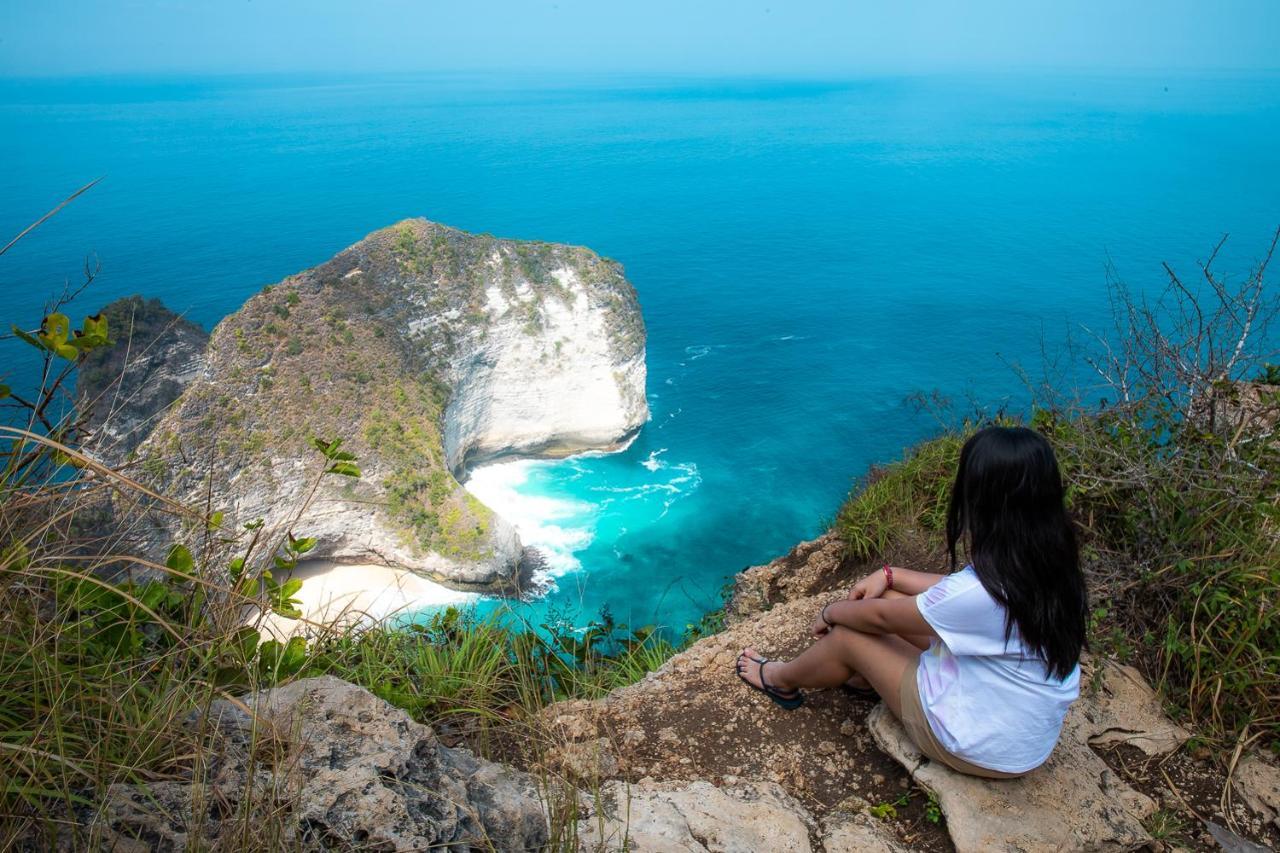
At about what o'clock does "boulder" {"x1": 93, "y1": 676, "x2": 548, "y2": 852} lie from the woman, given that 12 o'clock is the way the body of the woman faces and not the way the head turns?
The boulder is roughly at 9 o'clock from the woman.

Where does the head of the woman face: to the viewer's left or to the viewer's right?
to the viewer's left

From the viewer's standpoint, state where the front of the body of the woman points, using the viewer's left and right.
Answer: facing away from the viewer and to the left of the viewer
